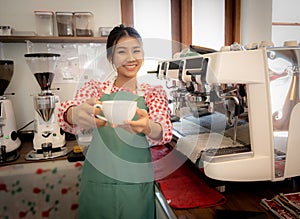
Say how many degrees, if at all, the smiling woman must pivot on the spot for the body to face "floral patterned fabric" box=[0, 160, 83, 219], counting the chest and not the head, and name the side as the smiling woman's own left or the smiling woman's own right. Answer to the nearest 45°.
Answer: approximately 135° to the smiling woman's own right

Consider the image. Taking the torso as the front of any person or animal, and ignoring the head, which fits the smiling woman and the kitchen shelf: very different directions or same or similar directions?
same or similar directions

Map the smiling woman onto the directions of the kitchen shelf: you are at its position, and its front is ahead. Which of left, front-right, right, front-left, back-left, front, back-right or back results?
front

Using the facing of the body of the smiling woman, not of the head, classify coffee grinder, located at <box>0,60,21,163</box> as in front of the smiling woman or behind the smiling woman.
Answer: behind

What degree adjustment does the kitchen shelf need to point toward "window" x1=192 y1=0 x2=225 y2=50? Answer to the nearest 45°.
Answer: approximately 90° to its left

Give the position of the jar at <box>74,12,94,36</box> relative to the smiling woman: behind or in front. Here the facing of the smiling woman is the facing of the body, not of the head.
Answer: behind

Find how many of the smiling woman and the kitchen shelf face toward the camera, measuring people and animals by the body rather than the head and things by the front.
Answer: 2

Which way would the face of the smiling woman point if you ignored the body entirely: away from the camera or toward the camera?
toward the camera

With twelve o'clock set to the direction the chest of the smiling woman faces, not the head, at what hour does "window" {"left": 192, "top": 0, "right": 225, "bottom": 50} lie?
The window is roughly at 7 o'clock from the smiling woman.

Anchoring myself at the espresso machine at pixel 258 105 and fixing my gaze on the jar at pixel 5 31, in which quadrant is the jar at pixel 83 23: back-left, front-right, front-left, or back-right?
front-right

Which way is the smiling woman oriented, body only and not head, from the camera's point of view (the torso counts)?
toward the camera
